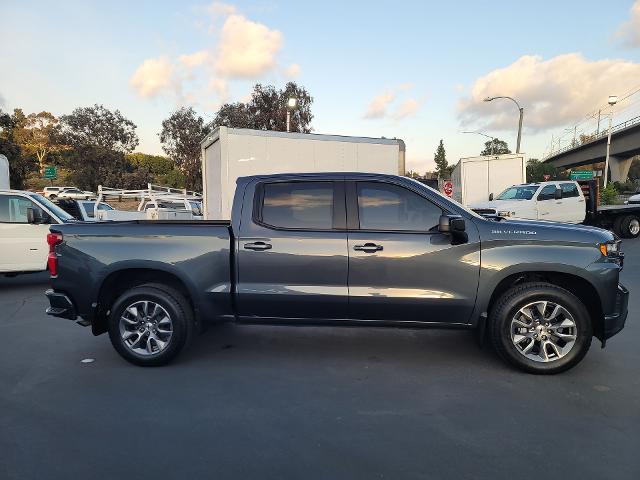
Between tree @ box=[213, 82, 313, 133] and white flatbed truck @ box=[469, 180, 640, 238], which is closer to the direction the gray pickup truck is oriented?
the white flatbed truck

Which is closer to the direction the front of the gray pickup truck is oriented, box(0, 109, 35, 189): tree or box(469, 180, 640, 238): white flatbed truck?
the white flatbed truck

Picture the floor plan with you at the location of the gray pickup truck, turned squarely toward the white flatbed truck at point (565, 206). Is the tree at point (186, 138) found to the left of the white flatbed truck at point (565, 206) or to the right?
left

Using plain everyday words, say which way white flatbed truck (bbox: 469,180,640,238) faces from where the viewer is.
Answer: facing the viewer and to the left of the viewer

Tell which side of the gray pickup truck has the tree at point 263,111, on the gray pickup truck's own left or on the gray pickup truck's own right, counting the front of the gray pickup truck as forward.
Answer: on the gray pickup truck's own left

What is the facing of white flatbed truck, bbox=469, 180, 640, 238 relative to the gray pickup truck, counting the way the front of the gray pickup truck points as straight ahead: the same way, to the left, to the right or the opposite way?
the opposite way

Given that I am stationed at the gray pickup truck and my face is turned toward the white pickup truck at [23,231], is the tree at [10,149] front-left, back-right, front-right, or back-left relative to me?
front-right

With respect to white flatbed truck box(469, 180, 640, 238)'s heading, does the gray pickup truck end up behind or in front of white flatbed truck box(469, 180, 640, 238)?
in front

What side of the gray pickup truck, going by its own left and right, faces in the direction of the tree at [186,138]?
left

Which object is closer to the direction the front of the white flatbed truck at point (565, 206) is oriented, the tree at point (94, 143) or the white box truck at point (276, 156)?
the white box truck

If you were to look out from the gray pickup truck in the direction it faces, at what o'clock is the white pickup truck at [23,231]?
The white pickup truck is roughly at 7 o'clock from the gray pickup truck.

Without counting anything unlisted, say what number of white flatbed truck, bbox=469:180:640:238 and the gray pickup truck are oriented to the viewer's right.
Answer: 1

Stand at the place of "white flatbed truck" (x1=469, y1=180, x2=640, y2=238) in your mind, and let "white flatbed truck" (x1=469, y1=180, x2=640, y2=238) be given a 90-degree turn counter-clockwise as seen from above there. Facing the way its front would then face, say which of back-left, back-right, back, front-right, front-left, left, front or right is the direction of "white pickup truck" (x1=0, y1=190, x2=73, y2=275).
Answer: right

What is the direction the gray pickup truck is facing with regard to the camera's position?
facing to the right of the viewer

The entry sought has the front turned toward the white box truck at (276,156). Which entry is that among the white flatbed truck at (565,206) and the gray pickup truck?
the white flatbed truck
